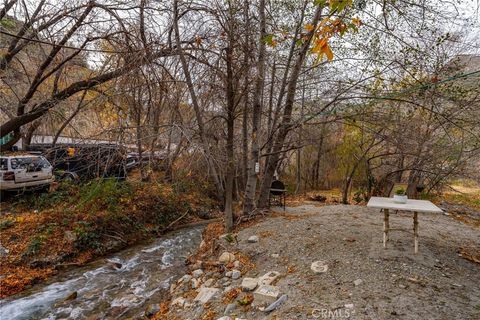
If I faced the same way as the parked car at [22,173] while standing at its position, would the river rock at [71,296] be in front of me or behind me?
behind

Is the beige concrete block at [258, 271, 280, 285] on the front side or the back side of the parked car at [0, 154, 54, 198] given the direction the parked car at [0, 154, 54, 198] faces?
on the back side

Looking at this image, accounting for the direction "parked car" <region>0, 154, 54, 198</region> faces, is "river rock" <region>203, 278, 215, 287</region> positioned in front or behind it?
behind

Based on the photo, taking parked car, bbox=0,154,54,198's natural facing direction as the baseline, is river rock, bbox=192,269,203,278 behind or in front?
behind

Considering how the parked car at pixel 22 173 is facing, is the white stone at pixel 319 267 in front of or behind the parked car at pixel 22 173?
behind

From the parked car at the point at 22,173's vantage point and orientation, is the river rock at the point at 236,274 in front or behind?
behind

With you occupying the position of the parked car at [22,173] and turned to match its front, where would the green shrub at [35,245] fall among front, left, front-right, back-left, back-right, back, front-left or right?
back-left

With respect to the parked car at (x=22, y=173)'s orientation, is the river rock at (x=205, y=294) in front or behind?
behind

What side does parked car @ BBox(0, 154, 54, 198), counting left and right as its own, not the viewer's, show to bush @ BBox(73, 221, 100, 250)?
back

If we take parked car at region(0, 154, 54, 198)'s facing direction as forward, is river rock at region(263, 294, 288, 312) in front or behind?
behind
